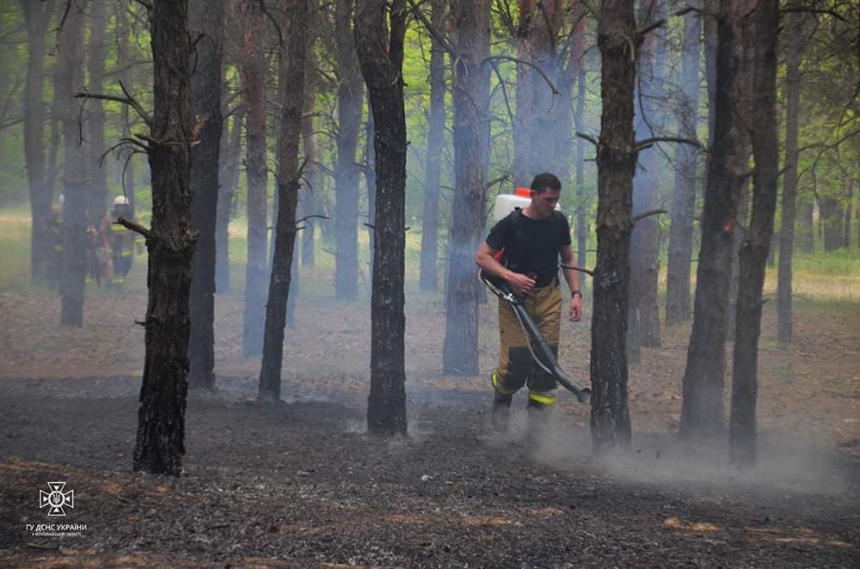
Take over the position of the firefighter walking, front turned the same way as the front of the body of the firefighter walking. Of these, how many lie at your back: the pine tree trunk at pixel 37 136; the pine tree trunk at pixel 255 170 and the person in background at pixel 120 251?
3

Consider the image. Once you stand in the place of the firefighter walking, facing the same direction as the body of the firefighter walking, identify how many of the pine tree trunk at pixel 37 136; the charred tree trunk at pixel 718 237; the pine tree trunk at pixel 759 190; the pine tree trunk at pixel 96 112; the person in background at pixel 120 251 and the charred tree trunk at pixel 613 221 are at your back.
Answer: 3

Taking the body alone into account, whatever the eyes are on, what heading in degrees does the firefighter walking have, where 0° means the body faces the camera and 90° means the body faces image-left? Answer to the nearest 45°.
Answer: approximately 315°

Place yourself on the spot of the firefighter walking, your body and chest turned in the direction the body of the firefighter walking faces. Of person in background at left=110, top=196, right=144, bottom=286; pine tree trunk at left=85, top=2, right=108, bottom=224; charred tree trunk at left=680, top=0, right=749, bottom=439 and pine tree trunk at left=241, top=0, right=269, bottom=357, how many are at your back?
3

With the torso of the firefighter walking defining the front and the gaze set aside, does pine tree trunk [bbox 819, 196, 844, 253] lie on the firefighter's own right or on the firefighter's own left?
on the firefighter's own left

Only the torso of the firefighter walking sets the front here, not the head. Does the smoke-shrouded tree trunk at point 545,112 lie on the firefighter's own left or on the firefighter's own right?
on the firefighter's own left

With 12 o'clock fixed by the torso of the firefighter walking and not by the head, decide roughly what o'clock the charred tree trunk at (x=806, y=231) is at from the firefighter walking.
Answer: The charred tree trunk is roughly at 8 o'clock from the firefighter walking.

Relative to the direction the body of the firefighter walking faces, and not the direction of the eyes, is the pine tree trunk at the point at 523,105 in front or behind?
behind

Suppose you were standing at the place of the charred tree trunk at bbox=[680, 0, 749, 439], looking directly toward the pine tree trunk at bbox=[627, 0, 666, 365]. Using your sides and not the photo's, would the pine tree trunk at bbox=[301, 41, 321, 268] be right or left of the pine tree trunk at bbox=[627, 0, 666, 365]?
left

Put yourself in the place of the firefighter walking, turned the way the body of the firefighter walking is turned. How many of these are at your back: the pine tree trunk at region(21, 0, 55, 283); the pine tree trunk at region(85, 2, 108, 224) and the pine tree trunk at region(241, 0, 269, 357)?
3

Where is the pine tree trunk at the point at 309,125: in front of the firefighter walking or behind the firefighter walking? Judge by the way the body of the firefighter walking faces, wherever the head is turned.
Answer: behind

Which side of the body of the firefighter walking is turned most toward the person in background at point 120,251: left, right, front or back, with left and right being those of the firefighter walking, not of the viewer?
back
